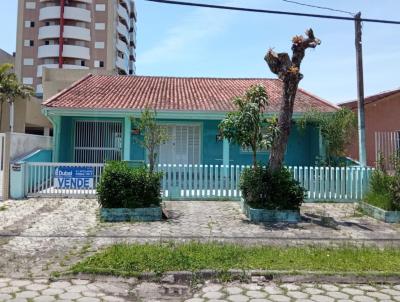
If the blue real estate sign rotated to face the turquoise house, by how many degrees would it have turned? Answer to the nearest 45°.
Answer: approximately 135° to its left

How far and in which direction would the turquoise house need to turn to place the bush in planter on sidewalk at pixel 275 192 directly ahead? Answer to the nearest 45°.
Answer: approximately 45° to its left

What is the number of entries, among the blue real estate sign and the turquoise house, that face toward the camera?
2

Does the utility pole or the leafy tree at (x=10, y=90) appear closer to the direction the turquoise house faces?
the utility pole

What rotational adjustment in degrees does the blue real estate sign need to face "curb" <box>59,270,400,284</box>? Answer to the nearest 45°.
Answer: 0° — it already faces it

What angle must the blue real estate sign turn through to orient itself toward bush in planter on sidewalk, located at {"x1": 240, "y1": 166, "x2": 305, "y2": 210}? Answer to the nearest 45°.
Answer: approximately 45° to its left

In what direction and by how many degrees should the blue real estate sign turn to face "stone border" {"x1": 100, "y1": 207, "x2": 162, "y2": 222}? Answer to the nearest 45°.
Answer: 0° — it already faces it

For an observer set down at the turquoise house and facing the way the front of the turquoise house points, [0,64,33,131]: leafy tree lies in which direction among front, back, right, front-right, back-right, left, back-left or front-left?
back-right

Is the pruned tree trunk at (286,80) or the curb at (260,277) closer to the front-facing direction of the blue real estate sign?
the curb

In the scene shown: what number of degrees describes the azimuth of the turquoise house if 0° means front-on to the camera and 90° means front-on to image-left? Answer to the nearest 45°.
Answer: approximately 0°

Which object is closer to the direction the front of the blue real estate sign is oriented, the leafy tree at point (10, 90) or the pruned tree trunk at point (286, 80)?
the pruned tree trunk

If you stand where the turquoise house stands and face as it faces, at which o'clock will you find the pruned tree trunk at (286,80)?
The pruned tree trunk is roughly at 11 o'clock from the turquoise house.

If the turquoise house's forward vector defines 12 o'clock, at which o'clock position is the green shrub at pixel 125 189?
The green shrub is roughly at 12 o'clock from the turquoise house.
